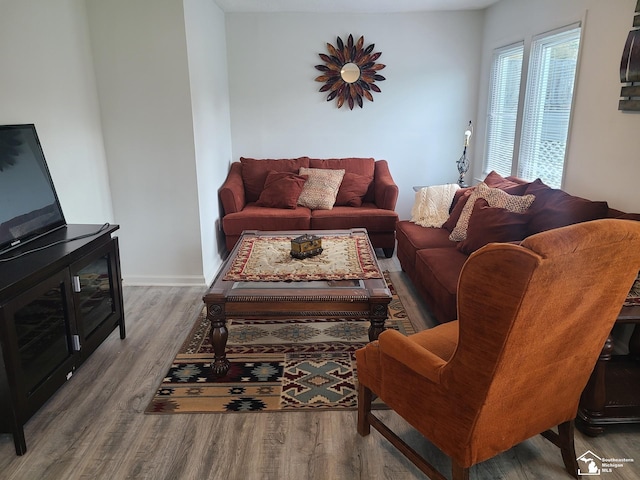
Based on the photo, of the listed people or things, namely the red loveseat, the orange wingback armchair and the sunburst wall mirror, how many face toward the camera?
2

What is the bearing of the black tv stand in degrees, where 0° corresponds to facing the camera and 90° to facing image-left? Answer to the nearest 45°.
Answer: approximately 315°

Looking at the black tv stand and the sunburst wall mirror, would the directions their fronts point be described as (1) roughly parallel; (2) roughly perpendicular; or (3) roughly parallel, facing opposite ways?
roughly perpendicular

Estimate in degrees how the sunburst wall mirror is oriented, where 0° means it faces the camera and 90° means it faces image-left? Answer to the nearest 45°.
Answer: approximately 0°

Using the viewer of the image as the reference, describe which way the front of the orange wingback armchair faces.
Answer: facing away from the viewer and to the left of the viewer

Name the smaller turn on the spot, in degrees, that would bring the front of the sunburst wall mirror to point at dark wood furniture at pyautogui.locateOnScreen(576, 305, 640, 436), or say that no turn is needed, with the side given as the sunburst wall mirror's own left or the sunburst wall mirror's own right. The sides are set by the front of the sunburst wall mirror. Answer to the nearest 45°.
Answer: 0° — it already faces it

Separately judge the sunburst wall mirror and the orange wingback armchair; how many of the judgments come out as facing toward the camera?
1
